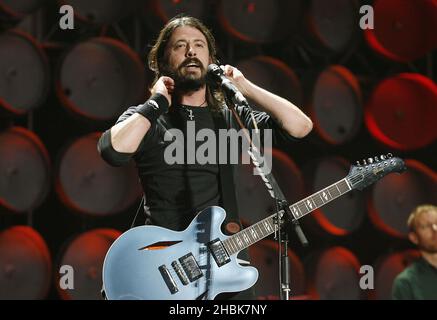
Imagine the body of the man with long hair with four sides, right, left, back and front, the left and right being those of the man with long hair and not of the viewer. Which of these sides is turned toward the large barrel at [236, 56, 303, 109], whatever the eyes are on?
back

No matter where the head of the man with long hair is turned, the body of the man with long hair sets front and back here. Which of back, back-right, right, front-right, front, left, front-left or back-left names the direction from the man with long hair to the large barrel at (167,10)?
back

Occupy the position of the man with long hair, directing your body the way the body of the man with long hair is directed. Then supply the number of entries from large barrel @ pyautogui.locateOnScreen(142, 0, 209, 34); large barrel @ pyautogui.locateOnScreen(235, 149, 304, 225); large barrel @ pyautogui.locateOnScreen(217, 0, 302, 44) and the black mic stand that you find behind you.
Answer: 3

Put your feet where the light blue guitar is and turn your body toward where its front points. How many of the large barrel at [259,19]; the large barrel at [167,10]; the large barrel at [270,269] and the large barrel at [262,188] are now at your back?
4

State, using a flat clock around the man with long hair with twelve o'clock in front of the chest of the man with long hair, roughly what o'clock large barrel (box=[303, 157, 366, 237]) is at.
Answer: The large barrel is roughly at 7 o'clock from the man with long hair.

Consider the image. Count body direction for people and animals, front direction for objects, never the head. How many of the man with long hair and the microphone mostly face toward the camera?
1

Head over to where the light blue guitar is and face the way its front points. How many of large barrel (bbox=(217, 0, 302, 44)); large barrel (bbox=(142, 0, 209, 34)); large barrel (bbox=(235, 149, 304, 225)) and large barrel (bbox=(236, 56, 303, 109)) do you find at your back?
4

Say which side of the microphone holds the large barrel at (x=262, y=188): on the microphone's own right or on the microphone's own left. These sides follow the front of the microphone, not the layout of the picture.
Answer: on the microphone's own right

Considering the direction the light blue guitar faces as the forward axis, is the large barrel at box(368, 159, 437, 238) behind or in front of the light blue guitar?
behind

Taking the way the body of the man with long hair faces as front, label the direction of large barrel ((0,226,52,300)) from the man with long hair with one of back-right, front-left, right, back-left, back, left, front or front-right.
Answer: back-right

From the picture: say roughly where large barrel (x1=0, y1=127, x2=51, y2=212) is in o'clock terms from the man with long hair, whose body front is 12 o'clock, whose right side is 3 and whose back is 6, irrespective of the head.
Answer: The large barrel is roughly at 5 o'clock from the man with long hair.
